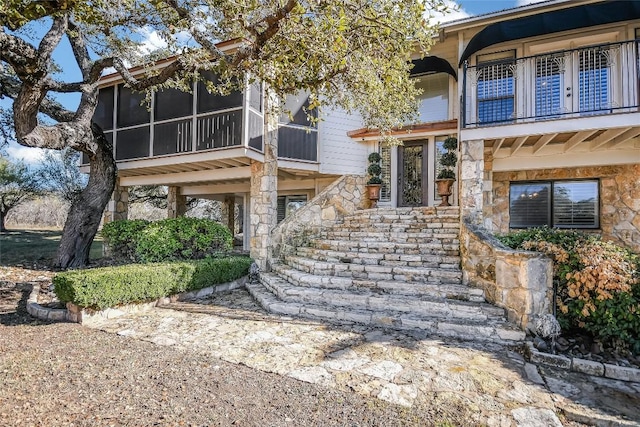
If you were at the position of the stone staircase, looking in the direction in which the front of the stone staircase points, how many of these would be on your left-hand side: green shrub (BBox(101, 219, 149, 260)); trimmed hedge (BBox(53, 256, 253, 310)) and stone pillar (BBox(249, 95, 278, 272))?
0

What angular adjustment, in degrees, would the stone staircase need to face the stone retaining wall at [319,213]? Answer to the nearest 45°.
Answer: approximately 135° to its right

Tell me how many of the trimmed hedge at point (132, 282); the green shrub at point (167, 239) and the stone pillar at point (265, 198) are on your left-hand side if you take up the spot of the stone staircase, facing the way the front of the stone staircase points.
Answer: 0

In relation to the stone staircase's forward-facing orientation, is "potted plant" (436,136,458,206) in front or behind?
behind

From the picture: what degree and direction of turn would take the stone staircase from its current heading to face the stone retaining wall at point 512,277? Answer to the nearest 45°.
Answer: approximately 45° to its left

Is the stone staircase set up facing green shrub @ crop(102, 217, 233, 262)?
no

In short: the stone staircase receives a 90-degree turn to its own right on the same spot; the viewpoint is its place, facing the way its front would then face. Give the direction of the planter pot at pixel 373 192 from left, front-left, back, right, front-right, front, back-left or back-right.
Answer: right

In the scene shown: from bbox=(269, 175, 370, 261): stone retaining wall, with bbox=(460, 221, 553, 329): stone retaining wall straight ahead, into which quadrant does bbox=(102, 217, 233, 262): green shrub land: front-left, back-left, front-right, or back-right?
back-right

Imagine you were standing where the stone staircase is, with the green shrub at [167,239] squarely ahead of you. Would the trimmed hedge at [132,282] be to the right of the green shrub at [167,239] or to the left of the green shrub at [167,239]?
left

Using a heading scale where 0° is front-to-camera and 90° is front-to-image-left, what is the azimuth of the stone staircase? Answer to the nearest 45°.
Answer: approximately 0°

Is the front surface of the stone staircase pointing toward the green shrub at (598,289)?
no

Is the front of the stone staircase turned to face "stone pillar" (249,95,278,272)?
no
